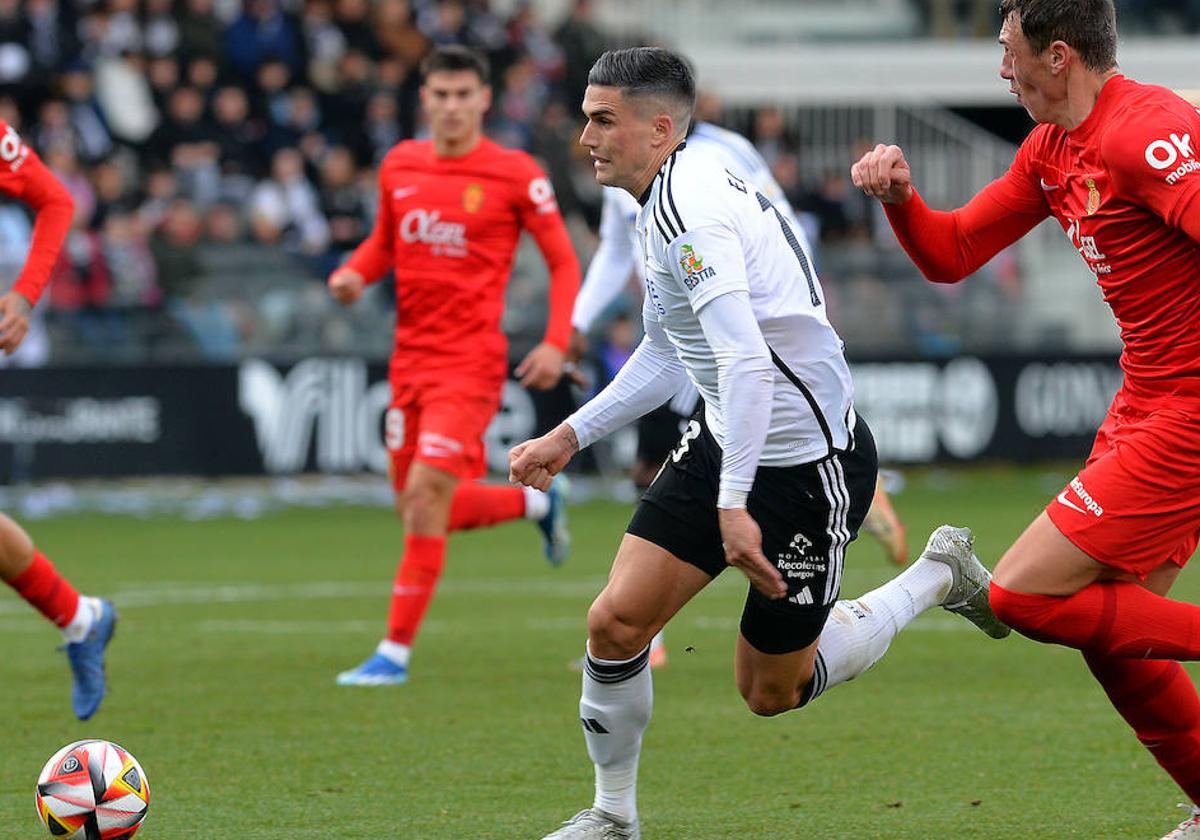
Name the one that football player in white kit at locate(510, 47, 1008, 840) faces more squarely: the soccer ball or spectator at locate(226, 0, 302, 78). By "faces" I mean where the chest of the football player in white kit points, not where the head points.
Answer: the soccer ball

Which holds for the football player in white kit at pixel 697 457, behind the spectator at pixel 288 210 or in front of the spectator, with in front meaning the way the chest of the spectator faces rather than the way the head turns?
in front

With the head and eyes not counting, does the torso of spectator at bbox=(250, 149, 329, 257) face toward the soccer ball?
yes

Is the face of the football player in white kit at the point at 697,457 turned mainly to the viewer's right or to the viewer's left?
to the viewer's left

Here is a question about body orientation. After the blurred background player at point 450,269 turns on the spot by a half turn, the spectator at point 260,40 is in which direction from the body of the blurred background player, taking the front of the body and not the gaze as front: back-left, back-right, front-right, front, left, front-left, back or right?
front-left

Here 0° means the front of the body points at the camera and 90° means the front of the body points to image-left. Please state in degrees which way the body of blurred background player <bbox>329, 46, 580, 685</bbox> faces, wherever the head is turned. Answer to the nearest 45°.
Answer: approximately 45°

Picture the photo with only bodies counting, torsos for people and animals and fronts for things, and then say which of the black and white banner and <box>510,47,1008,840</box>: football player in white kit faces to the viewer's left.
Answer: the football player in white kit

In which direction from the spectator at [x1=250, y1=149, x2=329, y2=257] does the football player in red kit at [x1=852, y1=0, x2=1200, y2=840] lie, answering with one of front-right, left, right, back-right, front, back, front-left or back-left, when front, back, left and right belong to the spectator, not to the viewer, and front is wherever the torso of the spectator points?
front

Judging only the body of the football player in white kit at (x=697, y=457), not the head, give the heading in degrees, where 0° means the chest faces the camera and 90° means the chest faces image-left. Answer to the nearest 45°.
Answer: approximately 90°

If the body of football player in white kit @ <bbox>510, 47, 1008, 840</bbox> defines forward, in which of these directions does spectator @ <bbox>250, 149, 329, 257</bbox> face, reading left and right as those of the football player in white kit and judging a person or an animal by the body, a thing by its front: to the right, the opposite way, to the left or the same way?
to the left

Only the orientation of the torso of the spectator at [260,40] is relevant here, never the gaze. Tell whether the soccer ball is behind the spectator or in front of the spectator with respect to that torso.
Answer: in front

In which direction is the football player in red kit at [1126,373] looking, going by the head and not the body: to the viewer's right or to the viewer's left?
to the viewer's left

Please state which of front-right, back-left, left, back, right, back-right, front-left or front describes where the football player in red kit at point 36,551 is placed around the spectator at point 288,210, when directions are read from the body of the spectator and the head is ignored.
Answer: front

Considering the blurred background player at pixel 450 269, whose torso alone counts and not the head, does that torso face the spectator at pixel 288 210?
no

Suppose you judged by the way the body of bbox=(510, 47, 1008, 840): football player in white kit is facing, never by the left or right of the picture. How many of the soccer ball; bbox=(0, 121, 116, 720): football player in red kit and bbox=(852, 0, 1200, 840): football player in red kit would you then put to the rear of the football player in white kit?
1

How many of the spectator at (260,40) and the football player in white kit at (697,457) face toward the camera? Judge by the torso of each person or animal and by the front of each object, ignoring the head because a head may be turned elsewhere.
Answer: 1

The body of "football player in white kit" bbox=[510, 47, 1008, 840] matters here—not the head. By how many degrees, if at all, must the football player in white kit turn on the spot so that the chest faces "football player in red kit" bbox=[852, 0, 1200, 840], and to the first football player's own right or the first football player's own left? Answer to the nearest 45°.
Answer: approximately 180°

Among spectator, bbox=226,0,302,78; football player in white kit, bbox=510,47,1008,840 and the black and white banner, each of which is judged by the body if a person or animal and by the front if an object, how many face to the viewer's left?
1

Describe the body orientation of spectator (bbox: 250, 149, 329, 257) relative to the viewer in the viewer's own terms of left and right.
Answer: facing the viewer

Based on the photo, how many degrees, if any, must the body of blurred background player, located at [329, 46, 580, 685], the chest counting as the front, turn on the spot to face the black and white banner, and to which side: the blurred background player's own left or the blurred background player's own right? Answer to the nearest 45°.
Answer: approximately 135° to the blurred background player's own right

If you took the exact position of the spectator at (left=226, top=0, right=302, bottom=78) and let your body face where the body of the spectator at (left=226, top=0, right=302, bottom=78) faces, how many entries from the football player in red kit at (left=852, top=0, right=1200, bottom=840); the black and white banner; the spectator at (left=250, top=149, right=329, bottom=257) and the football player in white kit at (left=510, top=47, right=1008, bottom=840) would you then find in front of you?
4
